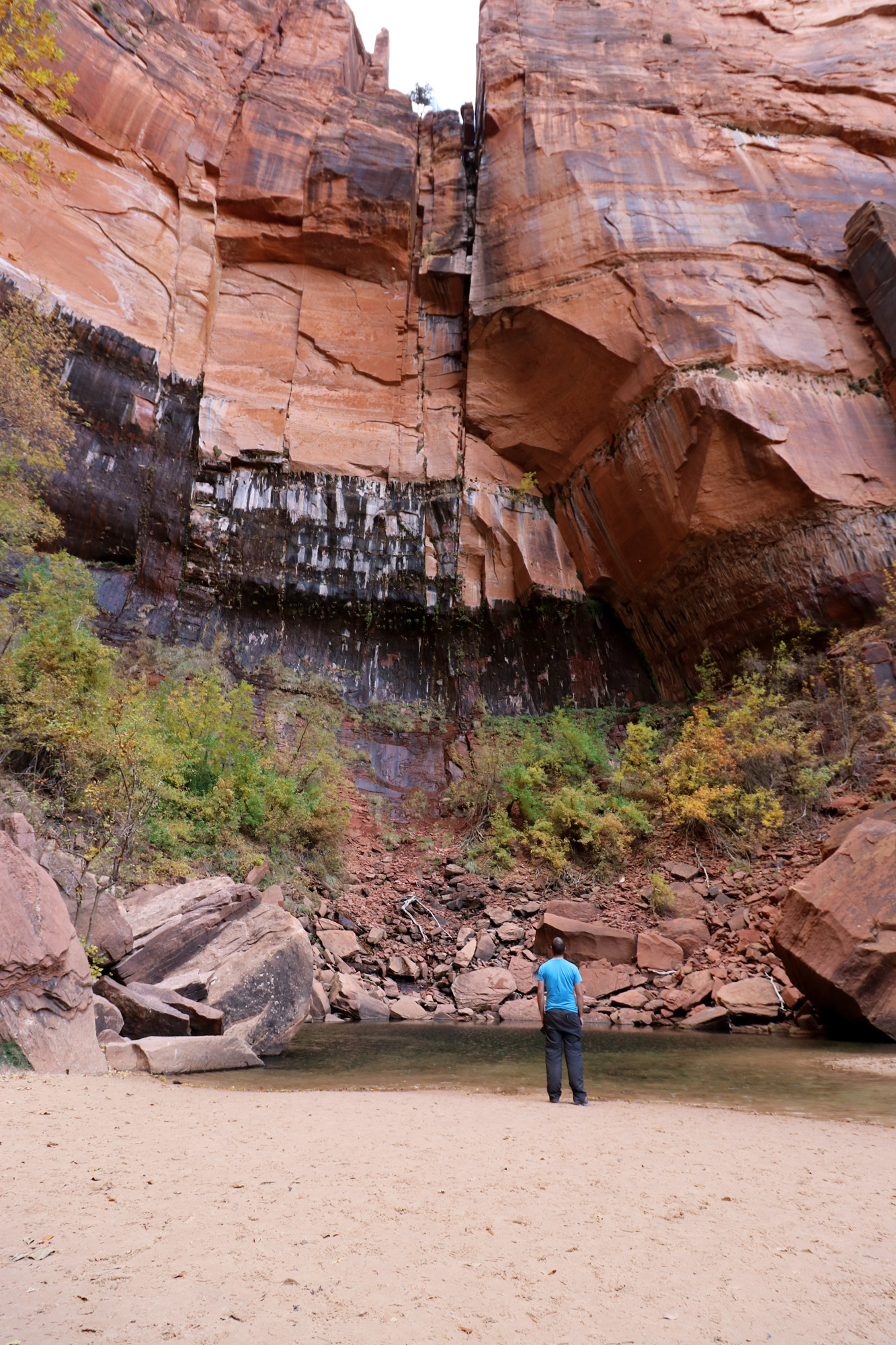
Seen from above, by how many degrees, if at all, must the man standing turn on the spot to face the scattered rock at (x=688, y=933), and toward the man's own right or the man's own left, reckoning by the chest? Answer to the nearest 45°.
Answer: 0° — they already face it

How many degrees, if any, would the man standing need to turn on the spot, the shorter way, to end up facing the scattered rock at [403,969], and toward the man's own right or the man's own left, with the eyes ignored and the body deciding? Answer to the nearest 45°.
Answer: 0° — they already face it

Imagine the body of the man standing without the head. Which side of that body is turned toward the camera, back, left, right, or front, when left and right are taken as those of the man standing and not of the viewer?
back

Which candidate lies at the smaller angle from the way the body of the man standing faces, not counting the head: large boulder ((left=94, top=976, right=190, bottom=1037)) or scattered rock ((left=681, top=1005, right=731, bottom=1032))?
the scattered rock

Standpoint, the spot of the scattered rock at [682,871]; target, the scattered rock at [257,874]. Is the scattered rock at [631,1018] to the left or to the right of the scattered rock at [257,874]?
left

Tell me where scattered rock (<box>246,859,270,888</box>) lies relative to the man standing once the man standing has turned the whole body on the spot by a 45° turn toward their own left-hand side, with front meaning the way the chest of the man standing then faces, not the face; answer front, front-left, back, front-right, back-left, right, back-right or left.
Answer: front

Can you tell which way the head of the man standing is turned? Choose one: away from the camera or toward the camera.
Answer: away from the camera

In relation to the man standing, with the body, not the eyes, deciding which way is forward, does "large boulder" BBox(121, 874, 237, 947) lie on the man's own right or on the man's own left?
on the man's own left

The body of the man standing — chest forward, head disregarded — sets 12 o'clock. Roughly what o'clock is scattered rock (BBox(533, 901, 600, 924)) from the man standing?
The scattered rock is roughly at 12 o'clock from the man standing.

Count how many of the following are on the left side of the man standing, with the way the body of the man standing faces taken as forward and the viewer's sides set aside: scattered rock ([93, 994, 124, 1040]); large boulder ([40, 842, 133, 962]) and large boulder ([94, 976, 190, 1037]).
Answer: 3

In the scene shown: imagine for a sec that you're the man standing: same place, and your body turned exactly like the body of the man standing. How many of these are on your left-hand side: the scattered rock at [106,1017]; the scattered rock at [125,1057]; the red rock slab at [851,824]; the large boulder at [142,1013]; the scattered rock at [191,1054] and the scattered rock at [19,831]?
5

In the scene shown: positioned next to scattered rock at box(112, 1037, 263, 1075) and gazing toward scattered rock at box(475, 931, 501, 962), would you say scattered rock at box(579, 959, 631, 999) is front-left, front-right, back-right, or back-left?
front-right

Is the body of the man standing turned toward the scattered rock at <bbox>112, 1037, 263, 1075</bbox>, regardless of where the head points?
no

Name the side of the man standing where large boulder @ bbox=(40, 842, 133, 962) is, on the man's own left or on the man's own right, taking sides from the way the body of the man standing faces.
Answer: on the man's own left

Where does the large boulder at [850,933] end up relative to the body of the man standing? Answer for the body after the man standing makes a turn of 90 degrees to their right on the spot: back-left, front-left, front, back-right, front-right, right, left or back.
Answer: front-left

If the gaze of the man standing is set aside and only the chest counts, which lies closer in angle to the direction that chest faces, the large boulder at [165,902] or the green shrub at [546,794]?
the green shrub

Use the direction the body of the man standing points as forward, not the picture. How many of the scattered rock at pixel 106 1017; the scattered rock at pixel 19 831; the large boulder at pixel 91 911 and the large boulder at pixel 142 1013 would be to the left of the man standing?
4

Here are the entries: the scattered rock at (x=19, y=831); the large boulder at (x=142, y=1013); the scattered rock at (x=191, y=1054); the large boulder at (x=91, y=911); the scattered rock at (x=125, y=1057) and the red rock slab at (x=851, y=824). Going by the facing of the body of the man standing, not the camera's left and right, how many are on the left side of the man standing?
5
